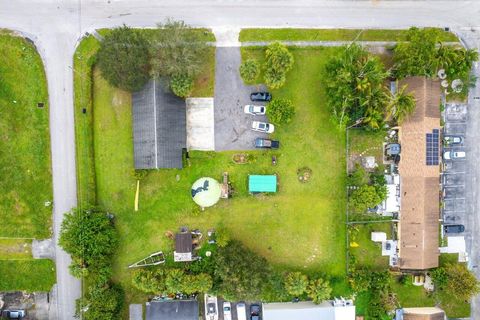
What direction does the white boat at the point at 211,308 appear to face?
away from the camera

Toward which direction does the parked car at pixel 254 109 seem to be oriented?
to the viewer's left

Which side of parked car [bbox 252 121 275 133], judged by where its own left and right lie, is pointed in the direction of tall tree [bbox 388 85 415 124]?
front

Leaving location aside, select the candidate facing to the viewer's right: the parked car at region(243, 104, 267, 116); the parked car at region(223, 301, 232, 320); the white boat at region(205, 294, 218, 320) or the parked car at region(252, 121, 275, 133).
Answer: the parked car at region(252, 121, 275, 133)

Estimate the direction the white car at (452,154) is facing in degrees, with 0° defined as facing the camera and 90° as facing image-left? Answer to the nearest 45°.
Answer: approximately 90°

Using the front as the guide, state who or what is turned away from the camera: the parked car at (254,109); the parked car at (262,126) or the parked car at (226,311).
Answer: the parked car at (226,311)

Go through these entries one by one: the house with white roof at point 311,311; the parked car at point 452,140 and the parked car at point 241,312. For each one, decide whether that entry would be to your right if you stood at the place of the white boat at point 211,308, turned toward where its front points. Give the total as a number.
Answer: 3

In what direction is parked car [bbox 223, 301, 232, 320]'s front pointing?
away from the camera
